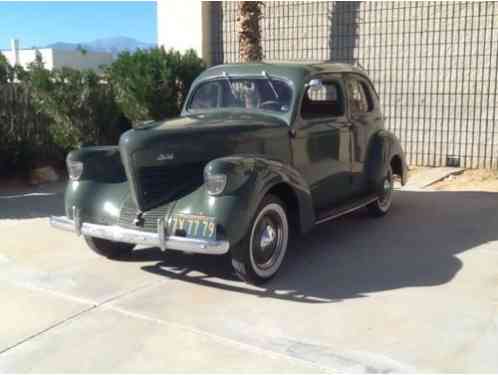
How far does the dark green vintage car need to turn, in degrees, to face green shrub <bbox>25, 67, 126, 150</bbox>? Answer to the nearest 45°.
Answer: approximately 90° to its right

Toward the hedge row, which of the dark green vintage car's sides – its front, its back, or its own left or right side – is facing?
right

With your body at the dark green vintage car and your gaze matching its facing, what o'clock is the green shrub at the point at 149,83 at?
The green shrub is roughly at 4 o'clock from the dark green vintage car.

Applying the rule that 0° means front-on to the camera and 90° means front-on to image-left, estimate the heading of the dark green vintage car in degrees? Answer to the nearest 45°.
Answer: approximately 45°
